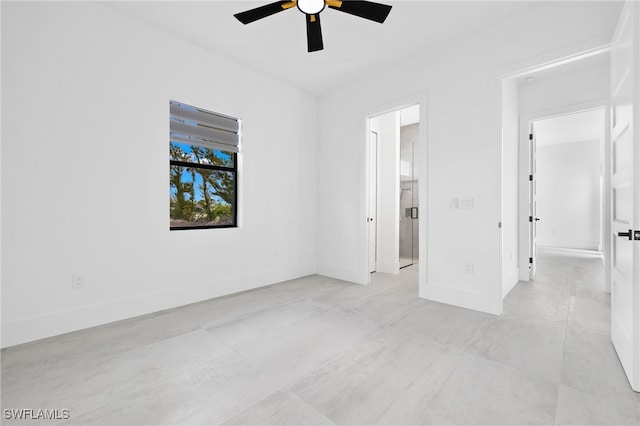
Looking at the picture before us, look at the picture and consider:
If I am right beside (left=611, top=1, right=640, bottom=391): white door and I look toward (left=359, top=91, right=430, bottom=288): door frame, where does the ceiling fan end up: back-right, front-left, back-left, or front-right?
front-left

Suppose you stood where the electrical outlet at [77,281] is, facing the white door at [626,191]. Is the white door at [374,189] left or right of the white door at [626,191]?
left

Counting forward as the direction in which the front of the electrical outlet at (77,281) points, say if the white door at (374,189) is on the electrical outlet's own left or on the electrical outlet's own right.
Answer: on the electrical outlet's own left

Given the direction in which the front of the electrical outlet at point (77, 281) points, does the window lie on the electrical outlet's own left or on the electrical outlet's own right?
on the electrical outlet's own left

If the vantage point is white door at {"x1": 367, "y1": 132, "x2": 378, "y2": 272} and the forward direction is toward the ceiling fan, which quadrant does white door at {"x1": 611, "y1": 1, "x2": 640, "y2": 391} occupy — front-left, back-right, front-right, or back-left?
front-left

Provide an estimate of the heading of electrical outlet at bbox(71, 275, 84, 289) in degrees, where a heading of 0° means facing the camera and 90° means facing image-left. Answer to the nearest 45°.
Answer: approximately 0°

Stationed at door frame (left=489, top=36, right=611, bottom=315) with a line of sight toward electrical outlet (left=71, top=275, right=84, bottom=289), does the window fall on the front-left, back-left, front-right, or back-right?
front-right

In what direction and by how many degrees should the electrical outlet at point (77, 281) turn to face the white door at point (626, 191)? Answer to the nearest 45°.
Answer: approximately 45° to its left

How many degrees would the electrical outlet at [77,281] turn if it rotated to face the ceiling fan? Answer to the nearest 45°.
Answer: approximately 45° to its left

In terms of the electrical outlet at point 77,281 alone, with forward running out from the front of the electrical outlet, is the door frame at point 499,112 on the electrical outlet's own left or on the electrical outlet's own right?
on the electrical outlet's own left
